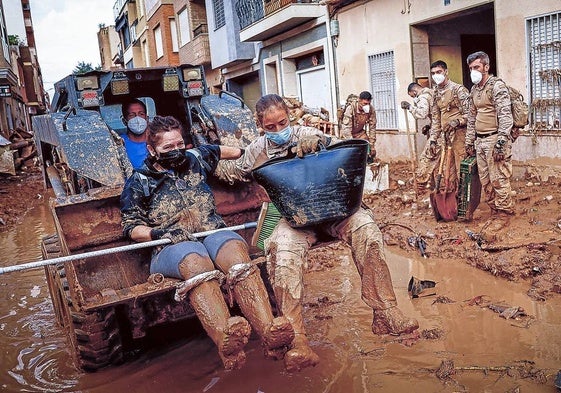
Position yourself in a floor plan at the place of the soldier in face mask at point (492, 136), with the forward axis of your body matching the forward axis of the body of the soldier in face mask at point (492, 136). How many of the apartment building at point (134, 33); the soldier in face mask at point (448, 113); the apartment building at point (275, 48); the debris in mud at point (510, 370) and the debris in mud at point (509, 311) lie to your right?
3

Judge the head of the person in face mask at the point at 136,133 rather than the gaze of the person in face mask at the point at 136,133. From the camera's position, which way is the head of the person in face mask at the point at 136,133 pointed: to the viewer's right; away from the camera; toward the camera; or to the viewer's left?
toward the camera

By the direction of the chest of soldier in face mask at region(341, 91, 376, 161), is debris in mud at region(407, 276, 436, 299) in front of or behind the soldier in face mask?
in front

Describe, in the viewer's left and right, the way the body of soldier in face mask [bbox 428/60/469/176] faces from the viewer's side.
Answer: facing the viewer and to the left of the viewer

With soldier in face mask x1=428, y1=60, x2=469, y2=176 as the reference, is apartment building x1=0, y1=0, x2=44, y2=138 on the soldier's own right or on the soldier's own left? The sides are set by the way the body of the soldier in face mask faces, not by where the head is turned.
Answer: on the soldier's own right

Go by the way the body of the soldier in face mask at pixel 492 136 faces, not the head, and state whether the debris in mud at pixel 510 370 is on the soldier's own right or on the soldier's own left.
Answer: on the soldier's own left

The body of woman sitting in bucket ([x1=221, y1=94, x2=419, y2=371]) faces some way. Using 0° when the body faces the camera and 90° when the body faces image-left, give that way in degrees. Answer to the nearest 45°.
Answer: approximately 315°

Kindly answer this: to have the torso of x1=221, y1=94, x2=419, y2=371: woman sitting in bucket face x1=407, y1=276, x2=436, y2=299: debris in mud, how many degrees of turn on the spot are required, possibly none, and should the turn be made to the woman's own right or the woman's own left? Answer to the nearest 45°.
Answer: approximately 90° to the woman's own left

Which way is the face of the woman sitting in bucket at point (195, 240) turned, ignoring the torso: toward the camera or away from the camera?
toward the camera

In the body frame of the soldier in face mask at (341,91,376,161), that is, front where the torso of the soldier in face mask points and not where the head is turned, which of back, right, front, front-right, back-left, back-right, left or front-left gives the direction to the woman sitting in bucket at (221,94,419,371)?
front-right

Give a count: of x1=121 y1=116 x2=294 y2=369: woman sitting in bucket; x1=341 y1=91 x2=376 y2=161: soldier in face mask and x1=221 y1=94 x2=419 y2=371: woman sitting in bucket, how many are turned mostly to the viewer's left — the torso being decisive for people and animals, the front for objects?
0

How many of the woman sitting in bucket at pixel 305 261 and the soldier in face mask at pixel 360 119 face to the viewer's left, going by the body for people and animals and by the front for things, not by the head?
0

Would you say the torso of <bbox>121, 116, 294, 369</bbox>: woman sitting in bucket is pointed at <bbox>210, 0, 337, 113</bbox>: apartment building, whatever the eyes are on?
no

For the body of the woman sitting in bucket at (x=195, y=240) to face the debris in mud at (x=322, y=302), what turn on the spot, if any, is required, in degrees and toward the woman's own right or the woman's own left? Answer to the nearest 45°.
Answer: approximately 90° to the woman's own left

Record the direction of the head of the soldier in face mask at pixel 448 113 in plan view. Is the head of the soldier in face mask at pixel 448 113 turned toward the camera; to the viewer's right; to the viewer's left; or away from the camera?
toward the camera
